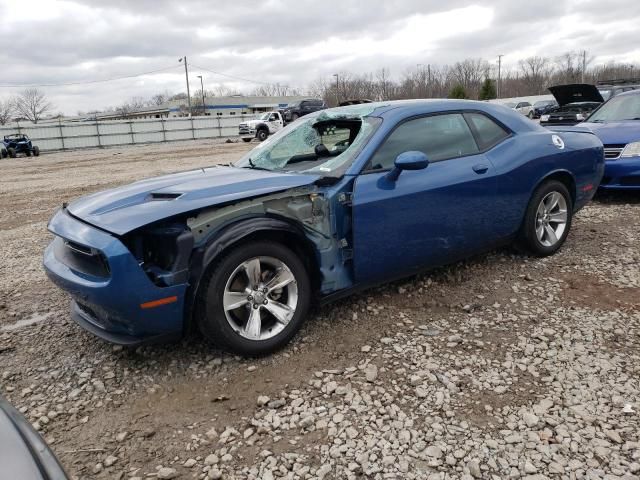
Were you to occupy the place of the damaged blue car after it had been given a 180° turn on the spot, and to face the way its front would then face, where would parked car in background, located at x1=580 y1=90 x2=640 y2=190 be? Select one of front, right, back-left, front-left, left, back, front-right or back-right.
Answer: front

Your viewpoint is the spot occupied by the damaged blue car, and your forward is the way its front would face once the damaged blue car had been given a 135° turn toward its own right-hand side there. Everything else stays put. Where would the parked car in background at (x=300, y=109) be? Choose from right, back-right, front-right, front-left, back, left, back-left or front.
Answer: front

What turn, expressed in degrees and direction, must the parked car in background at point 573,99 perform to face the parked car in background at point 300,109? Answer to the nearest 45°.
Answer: approximately 90° to its right

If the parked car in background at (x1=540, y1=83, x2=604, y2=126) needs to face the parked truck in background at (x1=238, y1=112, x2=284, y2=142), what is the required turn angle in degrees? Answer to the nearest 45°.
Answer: approximately 90° to its right

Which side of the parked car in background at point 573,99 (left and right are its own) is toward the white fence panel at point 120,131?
right

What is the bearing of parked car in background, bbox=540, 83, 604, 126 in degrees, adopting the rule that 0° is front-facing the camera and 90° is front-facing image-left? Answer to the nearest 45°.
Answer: approximately 45°

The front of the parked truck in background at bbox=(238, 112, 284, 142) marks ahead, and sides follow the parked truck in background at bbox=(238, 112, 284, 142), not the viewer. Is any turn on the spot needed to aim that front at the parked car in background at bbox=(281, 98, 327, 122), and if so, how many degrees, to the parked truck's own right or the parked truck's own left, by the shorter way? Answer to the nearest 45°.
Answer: approximately 180°

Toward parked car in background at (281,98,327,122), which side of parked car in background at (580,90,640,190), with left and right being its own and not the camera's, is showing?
right

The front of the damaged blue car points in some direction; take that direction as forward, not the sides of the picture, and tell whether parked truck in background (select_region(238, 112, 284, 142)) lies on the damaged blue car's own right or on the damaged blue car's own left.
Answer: on the damaged blue car's own right

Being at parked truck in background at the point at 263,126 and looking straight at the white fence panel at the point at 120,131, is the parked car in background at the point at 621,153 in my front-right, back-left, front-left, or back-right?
back-left
